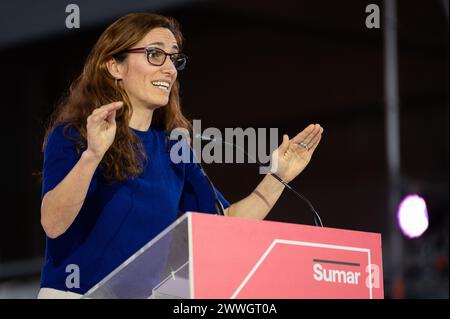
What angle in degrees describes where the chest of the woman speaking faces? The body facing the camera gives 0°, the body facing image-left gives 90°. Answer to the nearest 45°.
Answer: approximately 315°

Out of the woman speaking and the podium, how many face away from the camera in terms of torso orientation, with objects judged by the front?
0

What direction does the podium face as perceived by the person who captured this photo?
facing the viewer and to the right of the viewer
